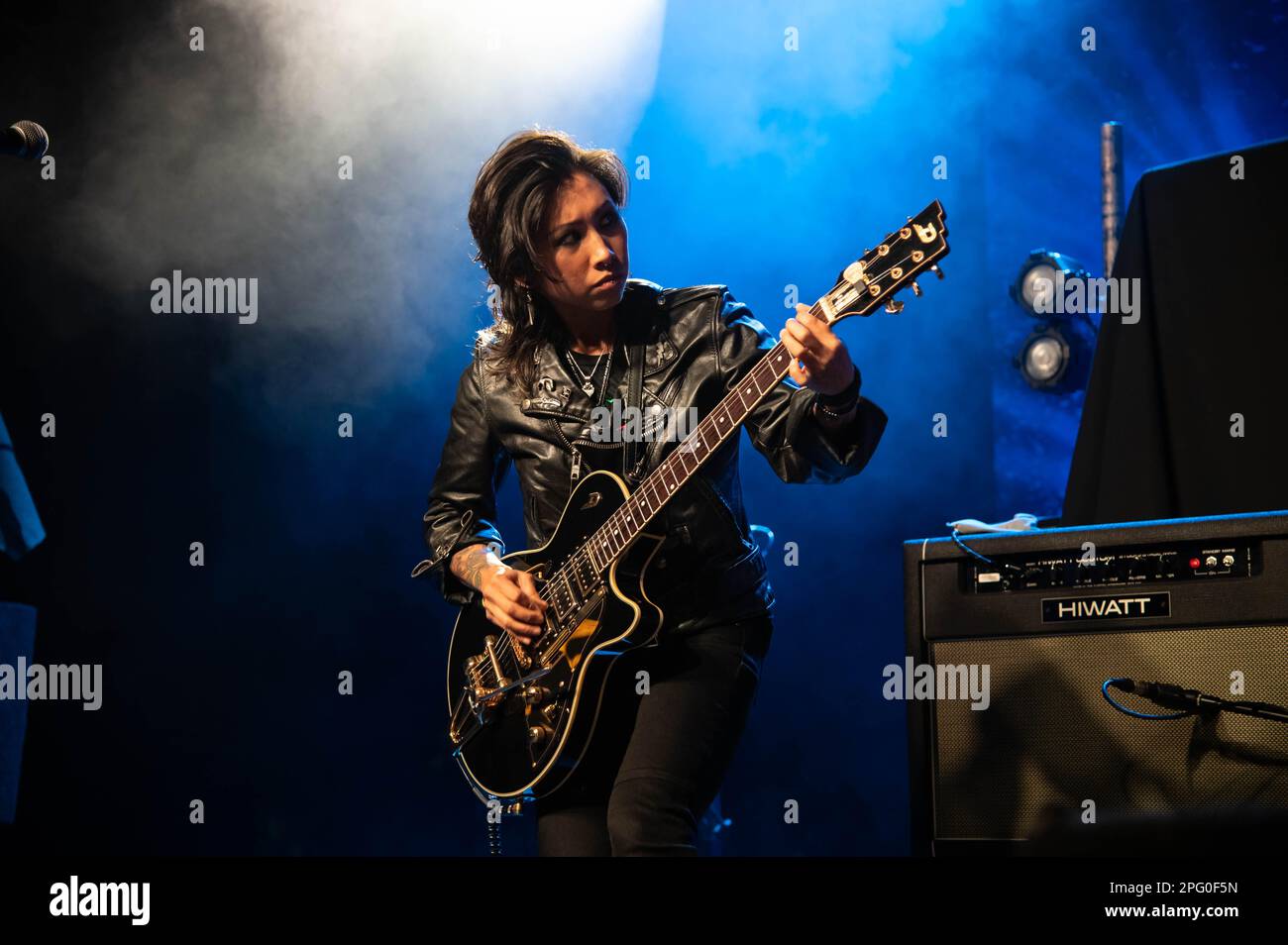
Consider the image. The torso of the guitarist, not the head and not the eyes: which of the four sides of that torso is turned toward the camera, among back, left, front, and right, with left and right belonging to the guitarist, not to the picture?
front

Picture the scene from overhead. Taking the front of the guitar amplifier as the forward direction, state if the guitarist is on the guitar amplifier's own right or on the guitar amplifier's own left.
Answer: on the guitar amplifier's own right

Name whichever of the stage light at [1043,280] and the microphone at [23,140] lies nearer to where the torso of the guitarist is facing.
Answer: the microphone

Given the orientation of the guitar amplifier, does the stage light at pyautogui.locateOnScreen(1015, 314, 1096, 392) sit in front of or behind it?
behind

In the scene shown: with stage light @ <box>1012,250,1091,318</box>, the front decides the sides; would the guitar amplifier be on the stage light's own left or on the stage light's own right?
on the stage light's own left

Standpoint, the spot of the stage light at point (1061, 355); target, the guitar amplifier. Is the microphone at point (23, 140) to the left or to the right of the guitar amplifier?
right

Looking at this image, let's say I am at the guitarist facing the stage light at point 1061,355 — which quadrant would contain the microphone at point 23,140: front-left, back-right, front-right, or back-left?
back-left

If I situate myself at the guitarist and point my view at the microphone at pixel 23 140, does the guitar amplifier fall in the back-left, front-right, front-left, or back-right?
back-left

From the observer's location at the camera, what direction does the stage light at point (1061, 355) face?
facing the viewer and to the left of the viewer

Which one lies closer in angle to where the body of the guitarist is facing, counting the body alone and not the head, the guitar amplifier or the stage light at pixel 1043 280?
the guitar amplifier

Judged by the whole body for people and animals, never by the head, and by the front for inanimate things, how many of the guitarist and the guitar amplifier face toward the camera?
2

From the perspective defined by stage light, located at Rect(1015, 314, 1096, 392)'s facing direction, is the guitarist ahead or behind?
ahead

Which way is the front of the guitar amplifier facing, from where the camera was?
facing the viewer

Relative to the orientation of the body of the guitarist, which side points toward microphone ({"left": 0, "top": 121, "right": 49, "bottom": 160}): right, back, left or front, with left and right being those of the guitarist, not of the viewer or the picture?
right
